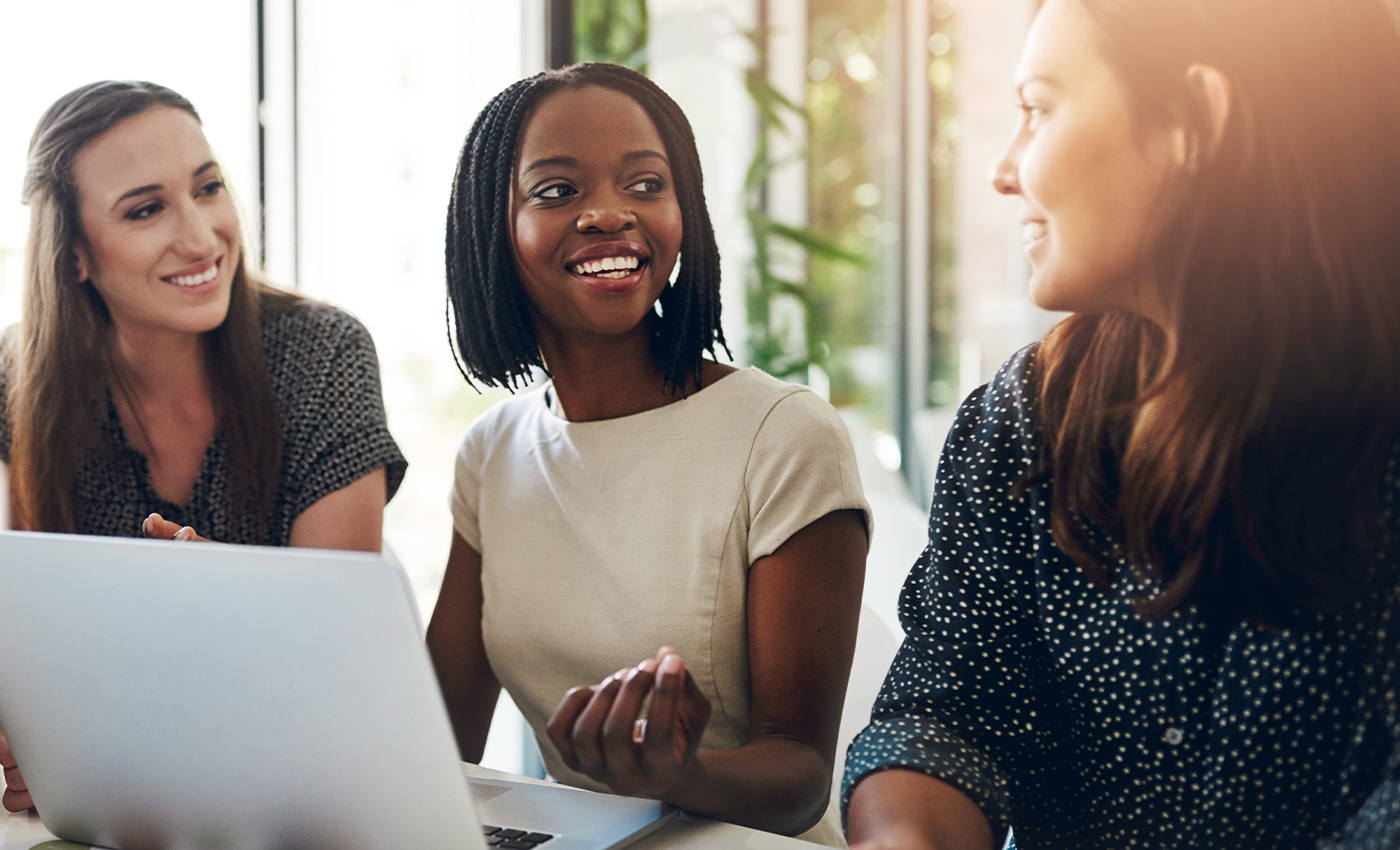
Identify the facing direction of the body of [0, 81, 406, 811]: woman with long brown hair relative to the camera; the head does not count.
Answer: toward the camera

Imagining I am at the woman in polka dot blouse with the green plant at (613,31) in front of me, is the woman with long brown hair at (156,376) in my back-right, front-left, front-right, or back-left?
front-left

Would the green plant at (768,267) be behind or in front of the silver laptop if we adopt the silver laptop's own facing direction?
in front

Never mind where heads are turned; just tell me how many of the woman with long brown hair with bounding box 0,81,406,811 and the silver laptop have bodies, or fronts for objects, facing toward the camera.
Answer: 1

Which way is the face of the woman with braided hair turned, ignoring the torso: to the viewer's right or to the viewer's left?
to the viewer's right

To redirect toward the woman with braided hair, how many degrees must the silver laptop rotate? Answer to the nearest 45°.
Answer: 0° — it already faces them

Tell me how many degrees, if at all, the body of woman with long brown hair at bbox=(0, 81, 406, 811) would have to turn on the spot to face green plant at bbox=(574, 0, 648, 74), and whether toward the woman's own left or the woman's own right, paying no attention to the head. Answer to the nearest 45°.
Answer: approximately 135° to the woman's own left

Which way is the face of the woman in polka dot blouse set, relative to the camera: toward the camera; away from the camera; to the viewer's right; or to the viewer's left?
to the viewer's left

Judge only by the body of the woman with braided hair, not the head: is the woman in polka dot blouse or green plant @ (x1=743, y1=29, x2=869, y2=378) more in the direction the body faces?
the woman in polka dot blouse

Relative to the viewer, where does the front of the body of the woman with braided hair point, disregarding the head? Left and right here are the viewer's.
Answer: facing the viewer and to the left of the viewer
